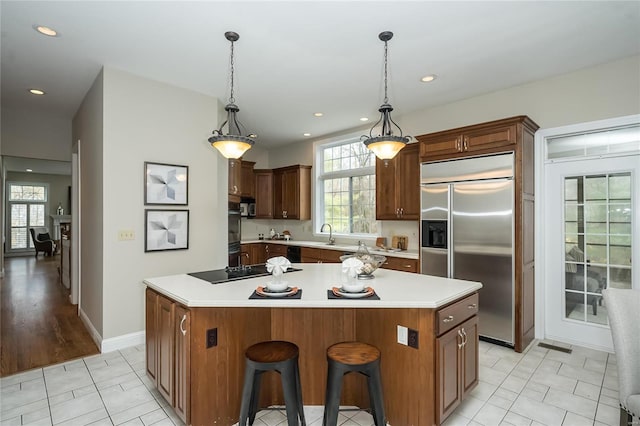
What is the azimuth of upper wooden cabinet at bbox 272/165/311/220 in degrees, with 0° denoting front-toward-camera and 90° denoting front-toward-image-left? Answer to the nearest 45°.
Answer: approximately 45°

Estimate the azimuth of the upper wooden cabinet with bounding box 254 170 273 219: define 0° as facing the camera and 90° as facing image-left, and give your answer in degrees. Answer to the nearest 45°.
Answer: approximately 0°

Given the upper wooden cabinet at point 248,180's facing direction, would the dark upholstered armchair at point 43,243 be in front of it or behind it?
behind

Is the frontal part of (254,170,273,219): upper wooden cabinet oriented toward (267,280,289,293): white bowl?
yes

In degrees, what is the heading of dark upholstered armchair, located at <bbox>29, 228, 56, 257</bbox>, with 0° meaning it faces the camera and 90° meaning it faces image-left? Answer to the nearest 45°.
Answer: approximately 315°
